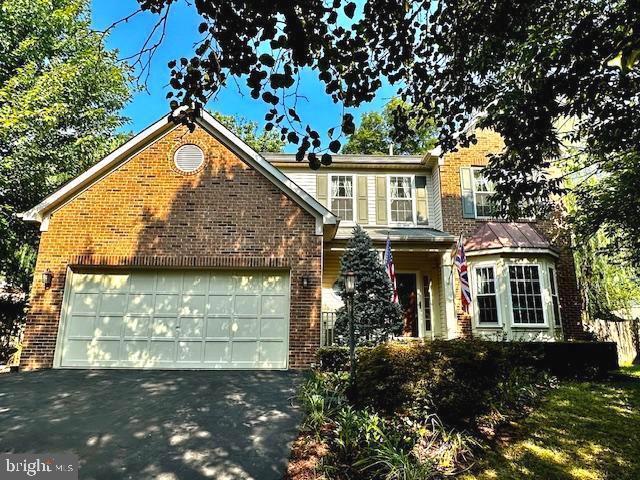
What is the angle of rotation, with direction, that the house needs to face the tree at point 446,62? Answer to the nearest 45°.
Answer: approximately 45° to its left

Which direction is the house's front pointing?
toward the camera

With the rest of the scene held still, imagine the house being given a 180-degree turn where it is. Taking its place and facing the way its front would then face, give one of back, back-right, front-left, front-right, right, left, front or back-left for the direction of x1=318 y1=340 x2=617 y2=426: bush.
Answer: back-right

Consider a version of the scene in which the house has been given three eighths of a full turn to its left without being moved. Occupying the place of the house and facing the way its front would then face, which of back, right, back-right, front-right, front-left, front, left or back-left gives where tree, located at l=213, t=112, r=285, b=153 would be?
front-left

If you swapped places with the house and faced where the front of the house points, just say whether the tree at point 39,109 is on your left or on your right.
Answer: on your right
